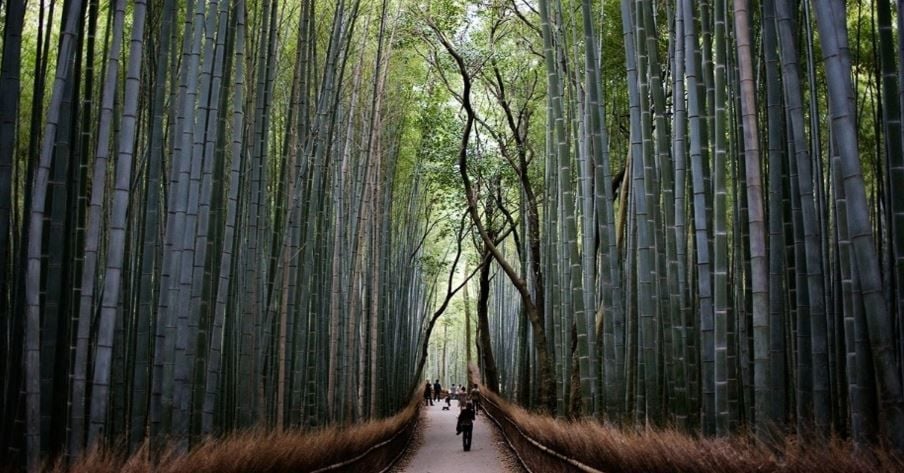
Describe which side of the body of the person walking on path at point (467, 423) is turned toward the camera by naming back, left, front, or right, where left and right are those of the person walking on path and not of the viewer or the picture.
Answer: back
